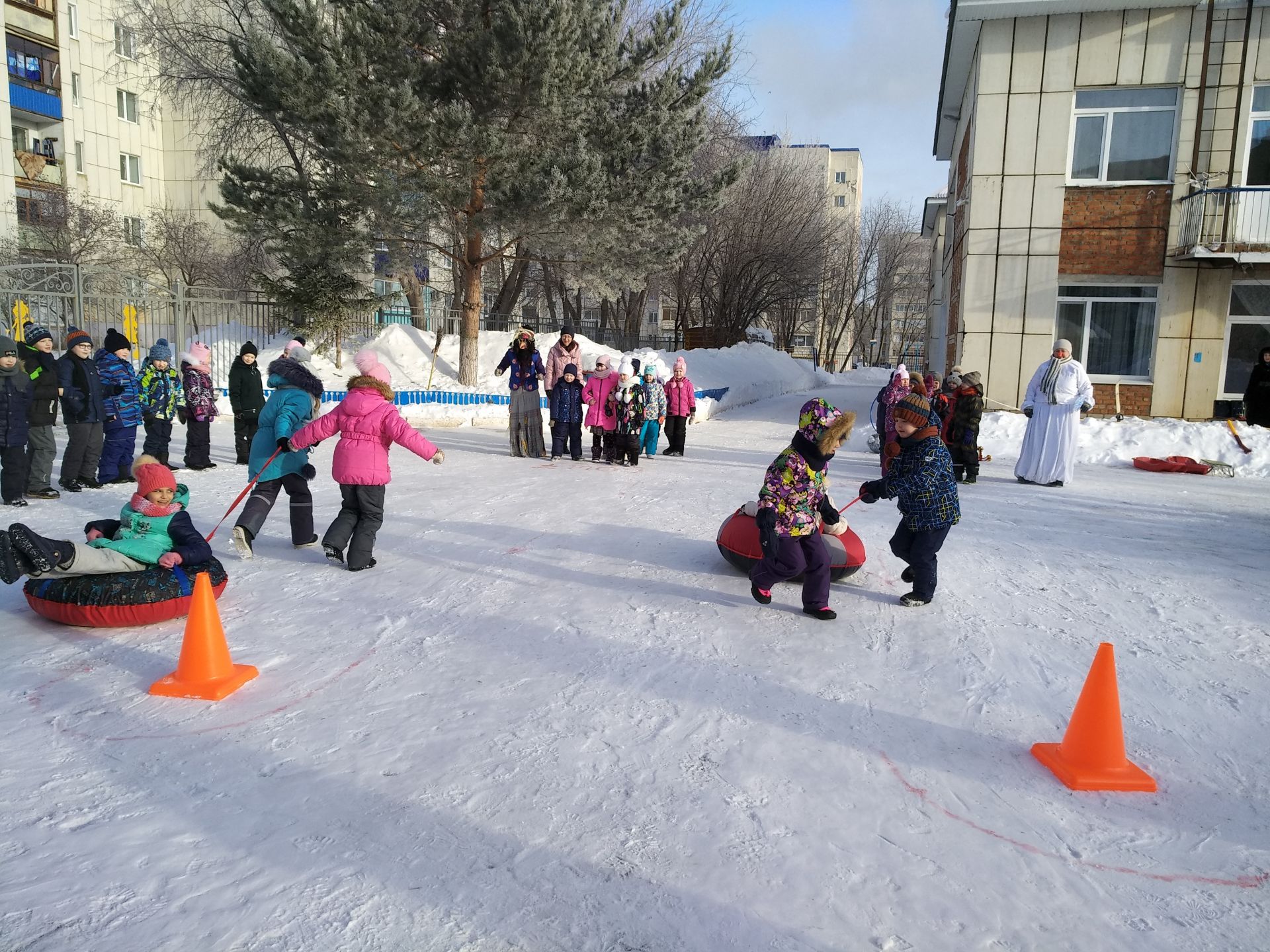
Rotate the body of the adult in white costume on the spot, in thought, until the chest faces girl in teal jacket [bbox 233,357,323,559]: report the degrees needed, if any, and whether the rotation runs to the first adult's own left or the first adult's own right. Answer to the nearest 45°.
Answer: approximately 45° to the first adult's own right

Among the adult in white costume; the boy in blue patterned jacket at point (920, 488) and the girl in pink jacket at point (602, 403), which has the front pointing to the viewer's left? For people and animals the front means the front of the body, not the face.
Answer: the boy in blue patterned jacket

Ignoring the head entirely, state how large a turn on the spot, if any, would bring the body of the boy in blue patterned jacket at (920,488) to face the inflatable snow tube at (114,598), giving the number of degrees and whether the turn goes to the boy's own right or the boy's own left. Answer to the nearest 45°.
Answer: approximately 45° to the boy's own left

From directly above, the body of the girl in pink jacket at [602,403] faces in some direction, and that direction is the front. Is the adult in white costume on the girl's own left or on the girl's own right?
on the girl's own left

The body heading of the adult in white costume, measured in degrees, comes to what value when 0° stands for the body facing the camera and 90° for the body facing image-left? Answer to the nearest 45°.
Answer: approximately 0°

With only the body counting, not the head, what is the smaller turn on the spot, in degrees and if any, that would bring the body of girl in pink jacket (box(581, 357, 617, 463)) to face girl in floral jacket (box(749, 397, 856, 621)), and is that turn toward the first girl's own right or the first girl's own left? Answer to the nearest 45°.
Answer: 0° — they already face them

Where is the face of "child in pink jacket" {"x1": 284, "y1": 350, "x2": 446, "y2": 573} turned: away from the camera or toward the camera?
away from the camera

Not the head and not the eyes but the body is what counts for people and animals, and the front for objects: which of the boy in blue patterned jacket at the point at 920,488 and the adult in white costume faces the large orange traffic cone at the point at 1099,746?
the adult in white costume

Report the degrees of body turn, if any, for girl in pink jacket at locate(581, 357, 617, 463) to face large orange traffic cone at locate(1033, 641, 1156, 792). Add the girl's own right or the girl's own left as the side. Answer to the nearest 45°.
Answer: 0° — they already face it

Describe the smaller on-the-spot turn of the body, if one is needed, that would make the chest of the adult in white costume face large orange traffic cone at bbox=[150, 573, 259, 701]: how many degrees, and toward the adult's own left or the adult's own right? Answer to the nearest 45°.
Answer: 0° — they already face it
